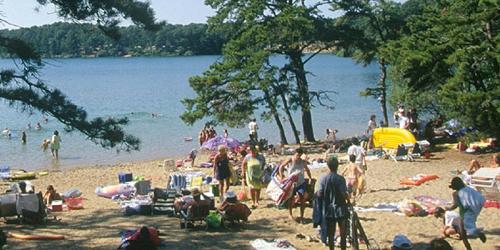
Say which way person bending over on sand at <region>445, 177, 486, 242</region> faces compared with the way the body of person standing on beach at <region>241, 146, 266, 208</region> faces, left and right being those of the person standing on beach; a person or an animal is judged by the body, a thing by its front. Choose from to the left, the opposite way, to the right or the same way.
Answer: to the right

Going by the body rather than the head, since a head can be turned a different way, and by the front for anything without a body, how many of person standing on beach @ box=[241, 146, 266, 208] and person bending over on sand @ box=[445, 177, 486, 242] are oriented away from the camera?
0

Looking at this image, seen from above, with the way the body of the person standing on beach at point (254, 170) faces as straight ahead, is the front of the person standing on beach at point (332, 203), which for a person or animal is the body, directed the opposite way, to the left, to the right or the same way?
the opposite way

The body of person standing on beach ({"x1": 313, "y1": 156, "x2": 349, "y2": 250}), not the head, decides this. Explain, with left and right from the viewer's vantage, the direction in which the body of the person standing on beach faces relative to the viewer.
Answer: facing away from the viewer

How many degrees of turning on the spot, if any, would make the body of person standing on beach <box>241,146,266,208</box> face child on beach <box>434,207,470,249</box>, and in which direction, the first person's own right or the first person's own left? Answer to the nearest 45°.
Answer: approximately 45° to the first person's own left

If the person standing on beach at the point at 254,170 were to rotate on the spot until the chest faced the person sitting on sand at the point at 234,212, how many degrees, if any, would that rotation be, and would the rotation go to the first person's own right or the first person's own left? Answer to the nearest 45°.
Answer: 0° — they already face them

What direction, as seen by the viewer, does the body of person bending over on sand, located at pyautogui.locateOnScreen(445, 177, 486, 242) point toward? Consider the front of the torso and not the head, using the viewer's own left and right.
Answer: facing to the left of the viewer

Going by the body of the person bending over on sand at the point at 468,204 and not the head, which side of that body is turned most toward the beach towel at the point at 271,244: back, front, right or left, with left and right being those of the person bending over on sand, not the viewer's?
front

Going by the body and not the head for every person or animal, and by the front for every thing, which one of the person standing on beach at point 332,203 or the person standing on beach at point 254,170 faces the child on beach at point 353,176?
the person standing on beach at point 332,203

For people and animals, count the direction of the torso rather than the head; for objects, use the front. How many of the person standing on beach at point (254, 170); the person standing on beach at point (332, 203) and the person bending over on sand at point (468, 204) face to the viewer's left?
1

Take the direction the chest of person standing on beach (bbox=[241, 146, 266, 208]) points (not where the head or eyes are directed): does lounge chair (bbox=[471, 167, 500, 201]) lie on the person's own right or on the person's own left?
on the person's own left

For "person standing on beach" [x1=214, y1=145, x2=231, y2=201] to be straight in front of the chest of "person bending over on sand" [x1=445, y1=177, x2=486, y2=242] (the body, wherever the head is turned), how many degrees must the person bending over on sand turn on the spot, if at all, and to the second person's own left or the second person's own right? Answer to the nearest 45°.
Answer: approximately 45° to the second person's own right

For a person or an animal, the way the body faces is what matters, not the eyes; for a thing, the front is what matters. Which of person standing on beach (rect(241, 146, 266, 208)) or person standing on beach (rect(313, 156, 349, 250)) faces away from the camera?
person standing on beach (rect(313, 156, 349, 250))

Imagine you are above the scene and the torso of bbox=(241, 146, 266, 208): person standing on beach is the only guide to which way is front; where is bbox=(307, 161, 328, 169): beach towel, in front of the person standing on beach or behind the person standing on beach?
behind

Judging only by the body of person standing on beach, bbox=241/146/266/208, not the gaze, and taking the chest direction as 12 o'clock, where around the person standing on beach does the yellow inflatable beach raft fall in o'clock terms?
The yellow inflatable beach raft is roughly at 7 o'clock from the person standing on beach.

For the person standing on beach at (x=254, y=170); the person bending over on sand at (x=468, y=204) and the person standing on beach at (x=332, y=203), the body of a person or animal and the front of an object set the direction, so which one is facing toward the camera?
the person standing on beach at (x=254, y=170)
